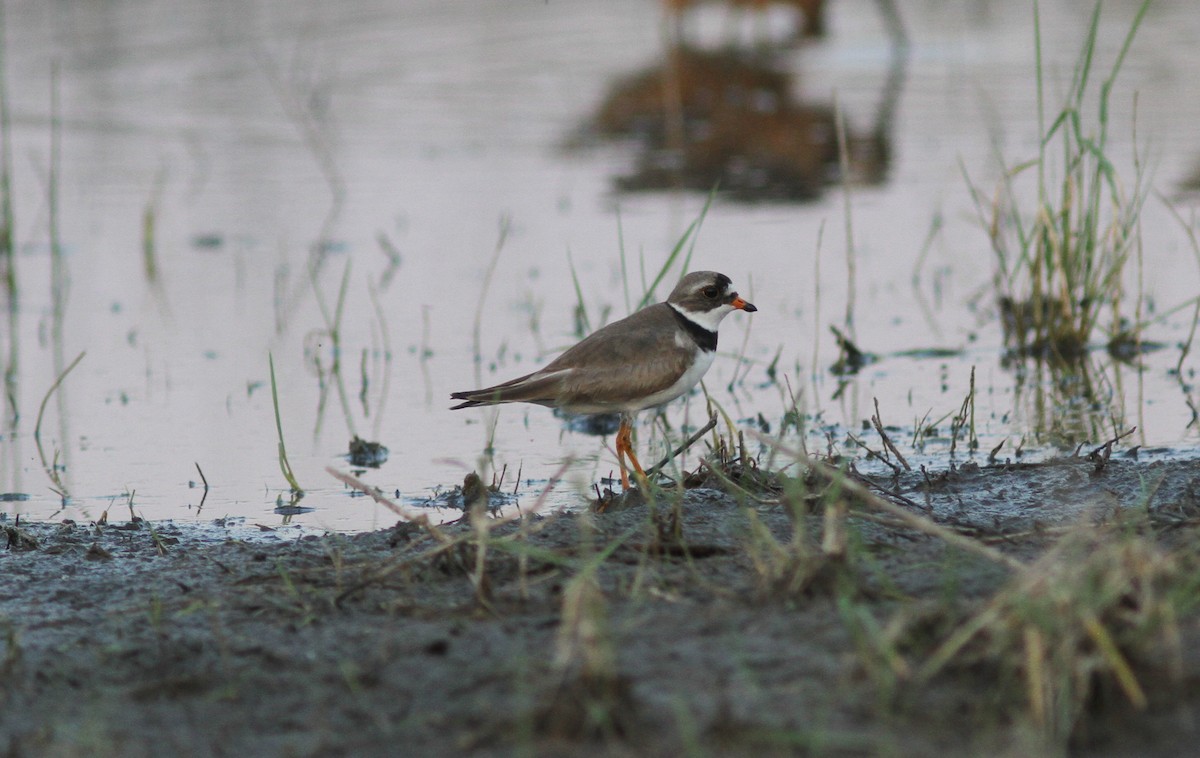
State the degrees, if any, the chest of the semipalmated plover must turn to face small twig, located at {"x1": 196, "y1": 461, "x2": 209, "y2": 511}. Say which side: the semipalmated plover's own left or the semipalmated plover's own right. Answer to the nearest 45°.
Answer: approximately 180°

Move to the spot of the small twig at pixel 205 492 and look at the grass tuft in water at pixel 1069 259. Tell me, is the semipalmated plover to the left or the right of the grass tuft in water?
right

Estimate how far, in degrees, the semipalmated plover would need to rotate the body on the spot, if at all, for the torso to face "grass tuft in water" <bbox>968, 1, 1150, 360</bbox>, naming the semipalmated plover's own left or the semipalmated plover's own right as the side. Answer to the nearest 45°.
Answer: approximately 45° to the semipalmated plover's own left

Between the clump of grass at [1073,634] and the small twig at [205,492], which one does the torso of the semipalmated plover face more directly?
the clump of grass

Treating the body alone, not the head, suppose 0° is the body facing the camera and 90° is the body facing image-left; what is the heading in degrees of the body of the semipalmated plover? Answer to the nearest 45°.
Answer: approximately 270°

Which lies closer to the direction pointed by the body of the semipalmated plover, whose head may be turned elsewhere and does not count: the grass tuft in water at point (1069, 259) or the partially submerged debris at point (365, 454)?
the grass tuft in water

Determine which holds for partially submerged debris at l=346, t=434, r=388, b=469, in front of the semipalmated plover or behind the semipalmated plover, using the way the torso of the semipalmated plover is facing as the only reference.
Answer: behind

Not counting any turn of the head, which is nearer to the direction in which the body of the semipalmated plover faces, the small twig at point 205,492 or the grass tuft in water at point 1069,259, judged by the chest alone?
the grass tuft in water

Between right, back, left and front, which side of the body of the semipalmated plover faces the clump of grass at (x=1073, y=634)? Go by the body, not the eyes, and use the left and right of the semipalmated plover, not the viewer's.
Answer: right
